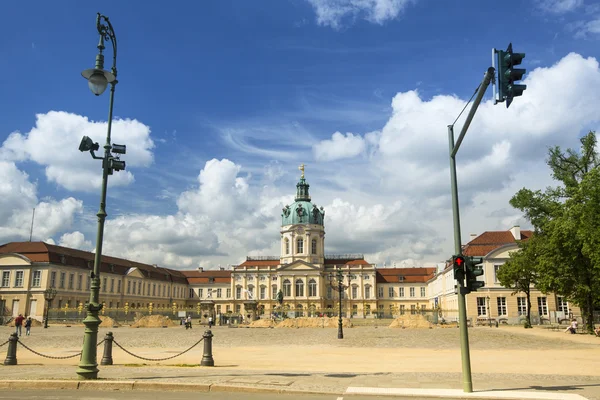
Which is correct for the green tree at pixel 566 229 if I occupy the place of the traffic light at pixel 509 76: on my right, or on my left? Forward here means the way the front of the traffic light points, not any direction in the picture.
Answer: on my left

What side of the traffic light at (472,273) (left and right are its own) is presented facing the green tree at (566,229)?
left

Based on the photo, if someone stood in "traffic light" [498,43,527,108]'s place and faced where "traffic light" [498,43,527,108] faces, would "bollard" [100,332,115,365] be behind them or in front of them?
behind

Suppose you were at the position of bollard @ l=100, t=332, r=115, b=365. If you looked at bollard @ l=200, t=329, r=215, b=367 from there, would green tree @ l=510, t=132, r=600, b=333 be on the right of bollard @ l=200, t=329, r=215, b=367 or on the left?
left

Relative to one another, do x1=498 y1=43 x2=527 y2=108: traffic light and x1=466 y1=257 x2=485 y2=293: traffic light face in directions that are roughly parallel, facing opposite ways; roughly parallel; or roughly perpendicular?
roughly parallel
